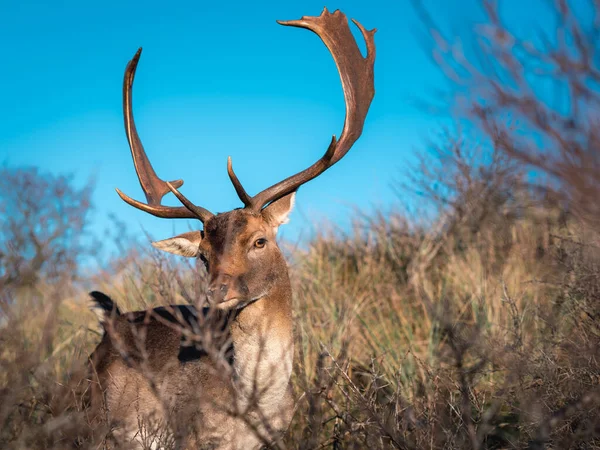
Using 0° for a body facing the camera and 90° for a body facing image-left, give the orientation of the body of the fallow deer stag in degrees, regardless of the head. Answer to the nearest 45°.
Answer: approximately 315°
